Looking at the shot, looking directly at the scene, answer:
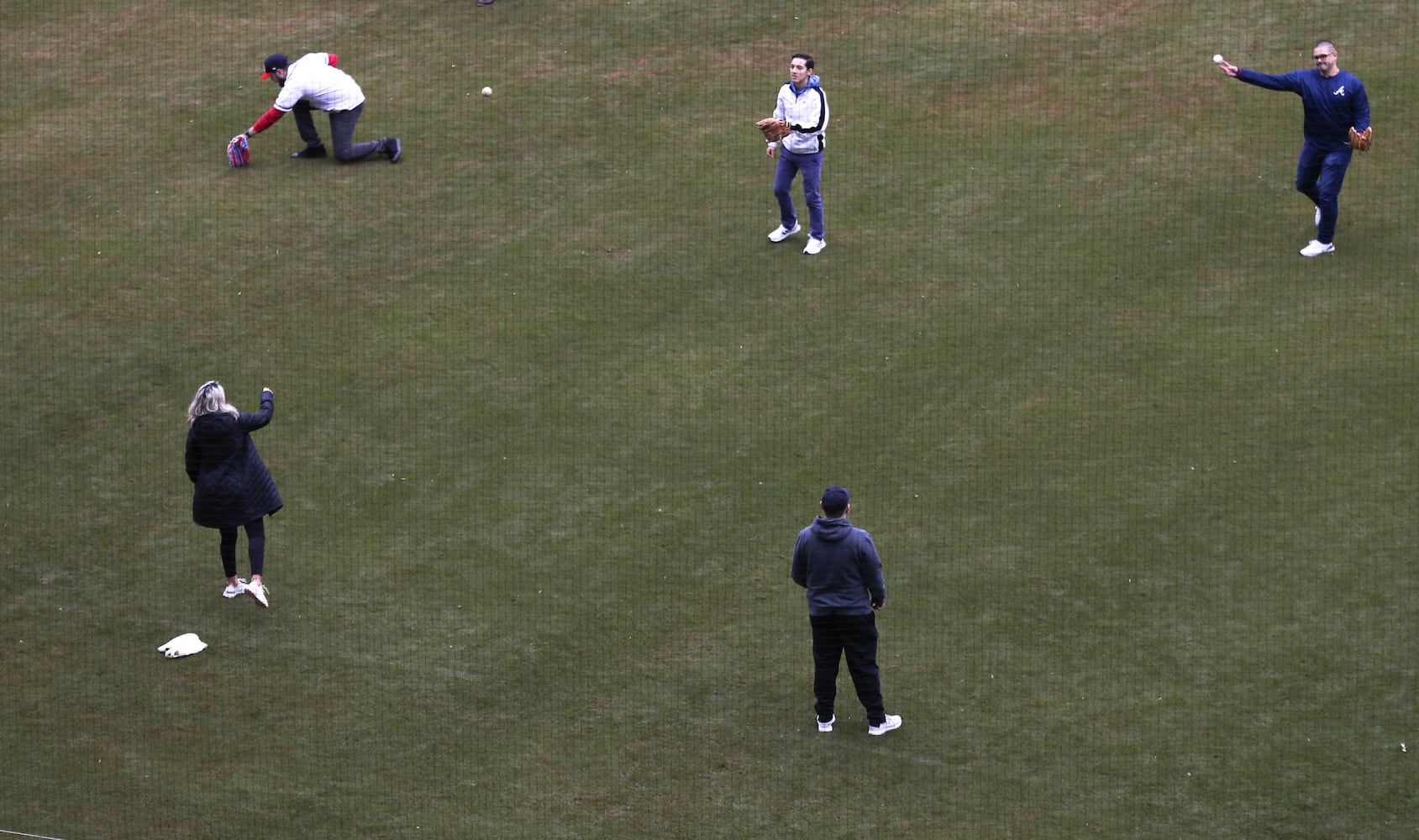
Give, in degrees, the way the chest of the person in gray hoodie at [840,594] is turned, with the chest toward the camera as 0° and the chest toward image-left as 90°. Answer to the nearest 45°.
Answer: approximately 180°

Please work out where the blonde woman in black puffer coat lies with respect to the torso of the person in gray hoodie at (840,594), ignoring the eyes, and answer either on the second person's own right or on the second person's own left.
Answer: on the second person's own left

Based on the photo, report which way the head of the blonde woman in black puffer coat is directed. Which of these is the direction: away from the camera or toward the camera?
away from the camera

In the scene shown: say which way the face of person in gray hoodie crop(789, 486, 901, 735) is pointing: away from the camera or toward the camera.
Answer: away from the camera
